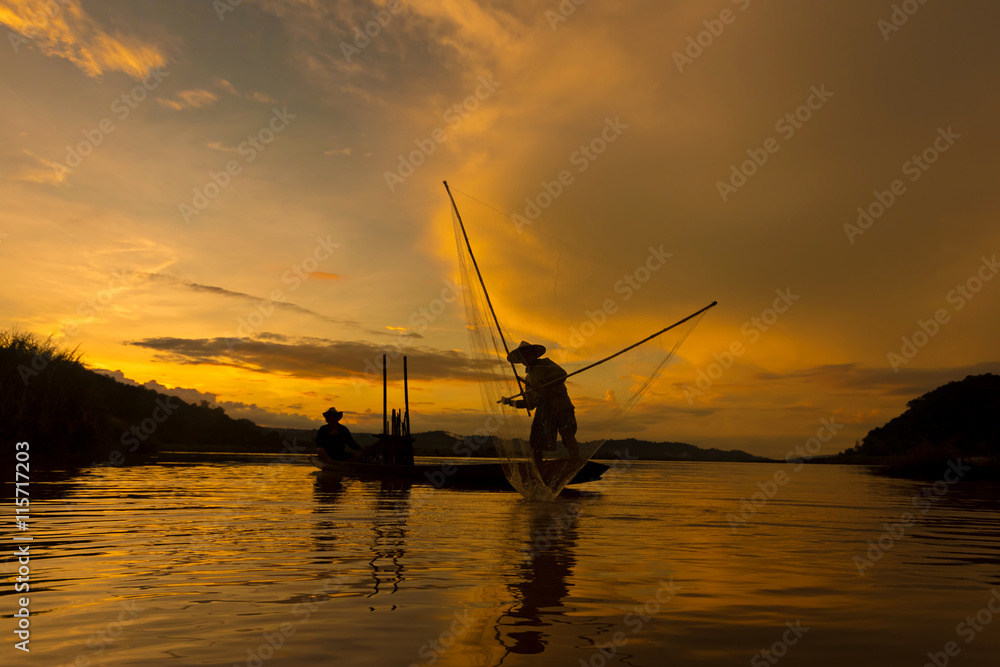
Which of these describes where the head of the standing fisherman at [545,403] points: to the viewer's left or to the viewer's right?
to the viewer's left

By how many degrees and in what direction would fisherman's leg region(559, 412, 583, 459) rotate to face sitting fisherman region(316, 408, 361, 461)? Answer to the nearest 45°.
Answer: approximately 45° to its right

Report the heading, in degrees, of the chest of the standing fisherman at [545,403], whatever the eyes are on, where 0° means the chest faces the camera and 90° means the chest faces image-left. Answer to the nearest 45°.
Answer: approximately 90°
